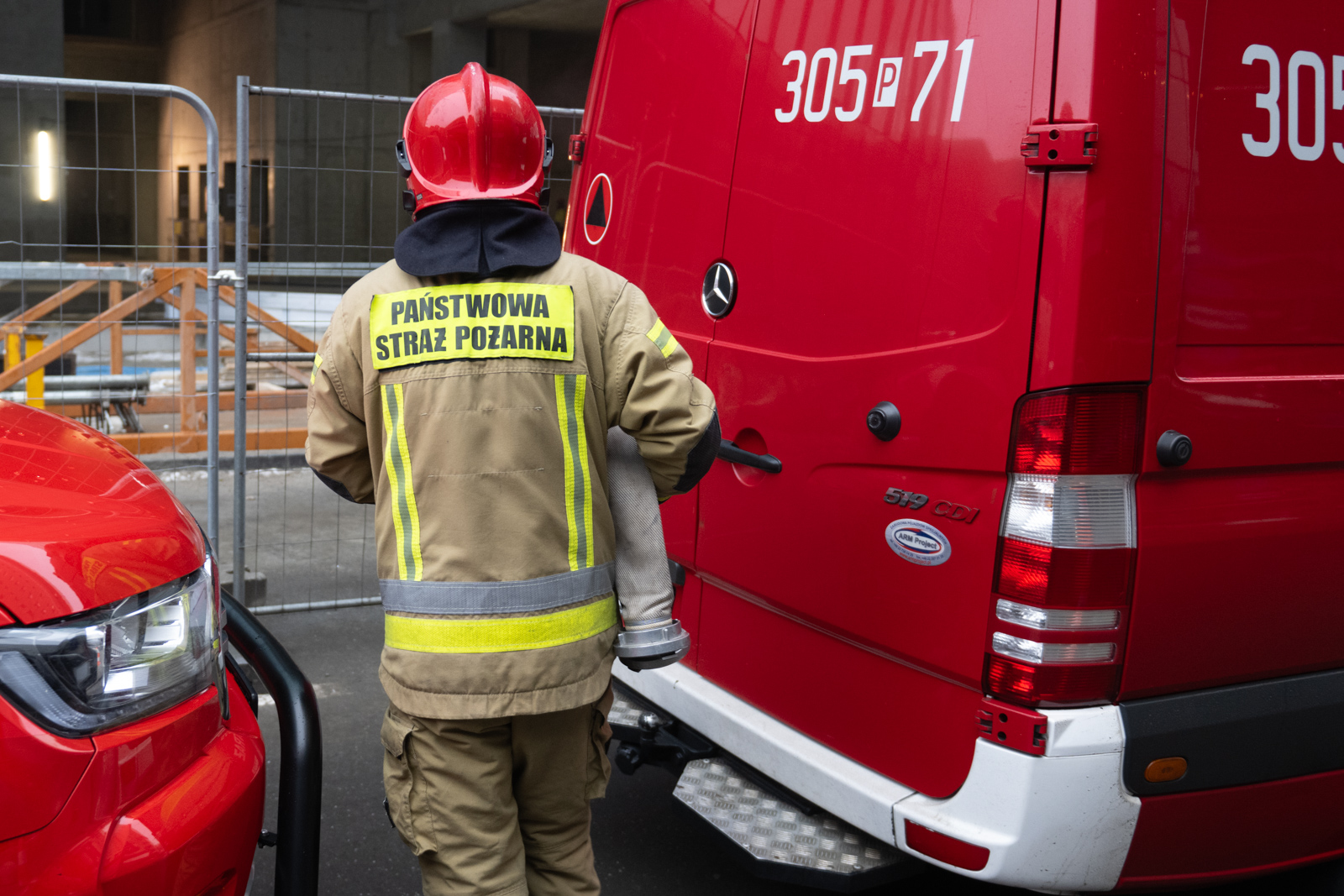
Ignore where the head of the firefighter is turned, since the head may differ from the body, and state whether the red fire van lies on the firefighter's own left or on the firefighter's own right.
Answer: on the firefighter's own right

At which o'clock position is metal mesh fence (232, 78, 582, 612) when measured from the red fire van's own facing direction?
The metal mesh fence is roughly at 9 o'clock from the red fire van.

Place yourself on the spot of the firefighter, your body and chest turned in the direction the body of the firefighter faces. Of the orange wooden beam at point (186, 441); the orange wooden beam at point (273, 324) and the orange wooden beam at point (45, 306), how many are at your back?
0

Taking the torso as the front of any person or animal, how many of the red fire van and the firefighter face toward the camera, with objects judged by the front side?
0

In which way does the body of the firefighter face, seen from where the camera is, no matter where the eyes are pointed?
away from the camera

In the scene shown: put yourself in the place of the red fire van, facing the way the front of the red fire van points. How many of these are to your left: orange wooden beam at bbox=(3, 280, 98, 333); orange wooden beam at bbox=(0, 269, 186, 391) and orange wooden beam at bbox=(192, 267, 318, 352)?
3

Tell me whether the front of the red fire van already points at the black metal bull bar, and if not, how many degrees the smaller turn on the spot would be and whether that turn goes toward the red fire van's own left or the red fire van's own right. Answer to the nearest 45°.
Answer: approximately 135° to the red fire van's own left

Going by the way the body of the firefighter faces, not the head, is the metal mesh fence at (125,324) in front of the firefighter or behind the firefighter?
in front

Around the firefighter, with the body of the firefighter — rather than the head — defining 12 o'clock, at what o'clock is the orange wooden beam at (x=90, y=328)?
The orange wooden beam is roughly at 11 o'clock from the firefighter.

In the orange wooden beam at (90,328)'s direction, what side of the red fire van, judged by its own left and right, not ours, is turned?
left

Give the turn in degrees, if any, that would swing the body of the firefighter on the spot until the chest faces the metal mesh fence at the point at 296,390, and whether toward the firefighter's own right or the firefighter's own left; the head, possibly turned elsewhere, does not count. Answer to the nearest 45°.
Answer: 0° — they already face it

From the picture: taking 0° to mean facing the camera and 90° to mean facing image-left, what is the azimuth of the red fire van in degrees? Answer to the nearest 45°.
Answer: approximately 225°

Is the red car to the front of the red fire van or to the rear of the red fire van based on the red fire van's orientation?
to the rear

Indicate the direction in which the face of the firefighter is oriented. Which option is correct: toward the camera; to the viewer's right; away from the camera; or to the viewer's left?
away from the camera
